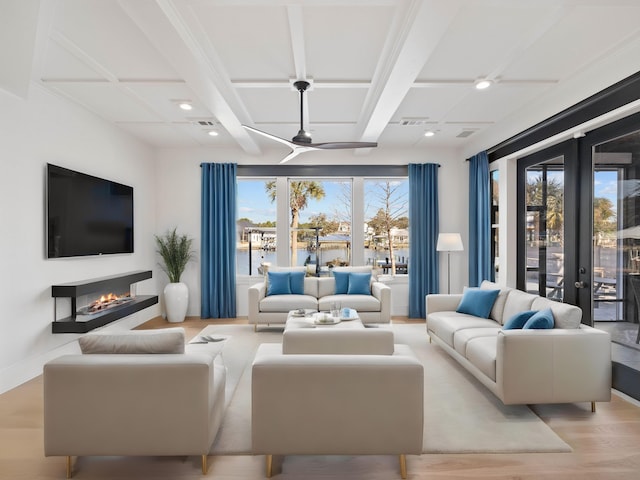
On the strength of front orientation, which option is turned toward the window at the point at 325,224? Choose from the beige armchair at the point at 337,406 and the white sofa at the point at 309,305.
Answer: the beige armchair at the point at 337,406

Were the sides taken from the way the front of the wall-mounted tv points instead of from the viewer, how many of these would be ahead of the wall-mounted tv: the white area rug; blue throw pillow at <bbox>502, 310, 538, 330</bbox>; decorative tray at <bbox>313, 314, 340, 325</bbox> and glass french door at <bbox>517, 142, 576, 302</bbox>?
4

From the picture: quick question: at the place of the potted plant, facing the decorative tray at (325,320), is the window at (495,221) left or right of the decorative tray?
left

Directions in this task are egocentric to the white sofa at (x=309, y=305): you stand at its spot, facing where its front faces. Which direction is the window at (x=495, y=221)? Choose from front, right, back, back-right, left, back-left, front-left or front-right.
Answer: left

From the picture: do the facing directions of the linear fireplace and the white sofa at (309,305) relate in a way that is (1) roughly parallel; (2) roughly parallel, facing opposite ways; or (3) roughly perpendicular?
roughly perpendicular

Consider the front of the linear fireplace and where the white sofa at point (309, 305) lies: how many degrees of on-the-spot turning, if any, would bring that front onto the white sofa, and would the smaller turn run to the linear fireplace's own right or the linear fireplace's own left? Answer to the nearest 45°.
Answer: approximately 45° to the linear fireplace's own left

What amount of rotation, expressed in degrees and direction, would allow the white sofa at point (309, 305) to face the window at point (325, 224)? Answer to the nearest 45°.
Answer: approximately 180°

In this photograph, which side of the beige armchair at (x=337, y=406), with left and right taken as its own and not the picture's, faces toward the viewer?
back

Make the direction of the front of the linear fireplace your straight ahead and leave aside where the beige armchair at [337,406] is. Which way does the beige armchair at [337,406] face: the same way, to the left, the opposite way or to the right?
to the left
